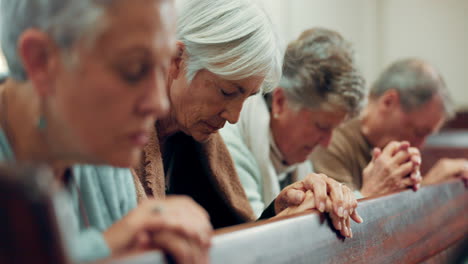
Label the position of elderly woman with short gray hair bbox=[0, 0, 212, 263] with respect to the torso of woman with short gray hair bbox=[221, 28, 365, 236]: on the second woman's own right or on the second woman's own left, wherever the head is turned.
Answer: on the second woman's own right
